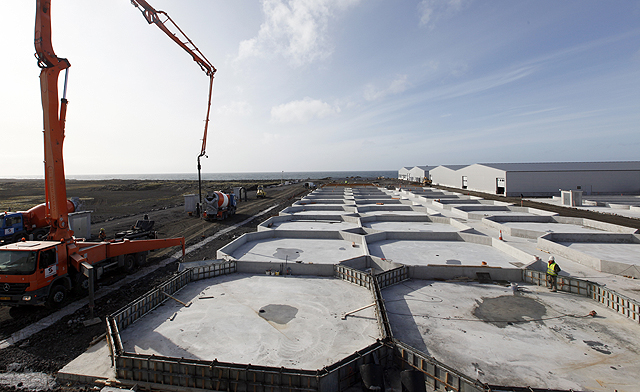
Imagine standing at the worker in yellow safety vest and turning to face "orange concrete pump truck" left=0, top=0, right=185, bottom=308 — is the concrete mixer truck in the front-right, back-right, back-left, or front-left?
front-right

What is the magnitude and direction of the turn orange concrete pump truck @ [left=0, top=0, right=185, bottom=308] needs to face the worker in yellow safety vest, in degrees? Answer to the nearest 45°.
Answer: approximately 90° to its left

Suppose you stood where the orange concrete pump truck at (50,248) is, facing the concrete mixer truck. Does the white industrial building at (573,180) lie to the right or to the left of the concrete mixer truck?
right

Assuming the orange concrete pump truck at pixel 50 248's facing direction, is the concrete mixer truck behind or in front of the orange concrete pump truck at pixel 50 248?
behind

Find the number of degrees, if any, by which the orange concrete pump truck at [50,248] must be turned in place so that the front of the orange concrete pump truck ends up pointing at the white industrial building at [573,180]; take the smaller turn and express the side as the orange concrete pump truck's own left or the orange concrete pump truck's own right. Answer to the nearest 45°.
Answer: approximately 135° to the orange concrete pump truck's own left

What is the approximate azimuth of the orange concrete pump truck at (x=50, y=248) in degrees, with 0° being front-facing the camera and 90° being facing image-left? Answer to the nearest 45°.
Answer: approximately 45°
